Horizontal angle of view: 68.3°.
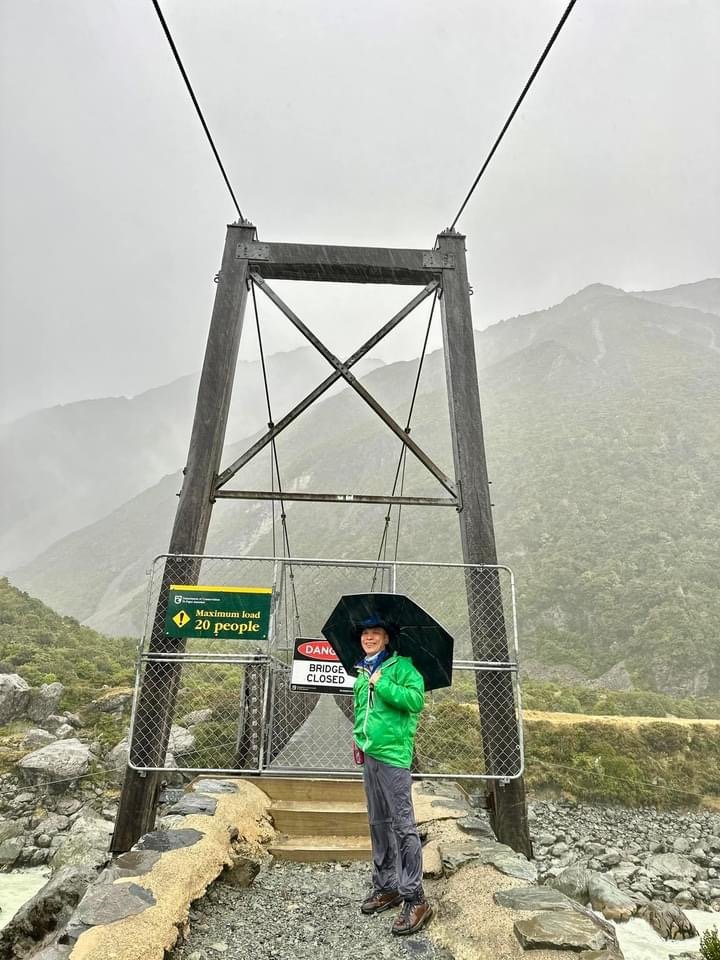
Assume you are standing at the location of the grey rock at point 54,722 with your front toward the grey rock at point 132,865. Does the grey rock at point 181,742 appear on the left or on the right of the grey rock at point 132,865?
left

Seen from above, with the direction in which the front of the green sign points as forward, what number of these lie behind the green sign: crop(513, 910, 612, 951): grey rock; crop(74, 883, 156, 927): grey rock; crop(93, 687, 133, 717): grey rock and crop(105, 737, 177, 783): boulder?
2

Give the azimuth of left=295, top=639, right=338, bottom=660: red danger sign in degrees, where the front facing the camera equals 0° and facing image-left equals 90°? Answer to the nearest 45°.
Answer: approximately 0°

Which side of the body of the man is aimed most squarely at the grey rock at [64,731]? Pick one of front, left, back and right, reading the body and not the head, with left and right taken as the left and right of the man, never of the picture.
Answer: right

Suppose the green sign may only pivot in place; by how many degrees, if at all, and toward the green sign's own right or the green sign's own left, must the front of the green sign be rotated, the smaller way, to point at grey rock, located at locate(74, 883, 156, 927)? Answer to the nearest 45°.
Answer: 0° — it already faces it

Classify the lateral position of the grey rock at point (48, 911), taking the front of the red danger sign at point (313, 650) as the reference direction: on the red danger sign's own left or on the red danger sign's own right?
on the red danger sign's own right

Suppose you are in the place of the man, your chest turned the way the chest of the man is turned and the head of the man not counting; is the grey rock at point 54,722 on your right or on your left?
on your right

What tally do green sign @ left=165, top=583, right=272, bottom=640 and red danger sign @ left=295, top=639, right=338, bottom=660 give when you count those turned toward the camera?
2

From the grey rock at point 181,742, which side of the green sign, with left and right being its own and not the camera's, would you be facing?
back

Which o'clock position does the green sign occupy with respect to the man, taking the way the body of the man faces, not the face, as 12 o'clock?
The green sign is roughly at 3 o'clock from the man.

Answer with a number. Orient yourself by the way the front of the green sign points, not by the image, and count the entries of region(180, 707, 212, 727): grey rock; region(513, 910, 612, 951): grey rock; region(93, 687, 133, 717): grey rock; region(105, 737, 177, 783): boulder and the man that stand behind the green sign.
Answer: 3

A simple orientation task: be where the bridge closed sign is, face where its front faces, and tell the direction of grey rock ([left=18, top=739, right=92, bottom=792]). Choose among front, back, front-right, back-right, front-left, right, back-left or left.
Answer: back-right

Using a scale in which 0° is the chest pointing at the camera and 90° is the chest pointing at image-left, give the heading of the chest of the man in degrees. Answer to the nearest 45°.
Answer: approximately 45°

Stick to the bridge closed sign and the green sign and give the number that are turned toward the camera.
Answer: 2
